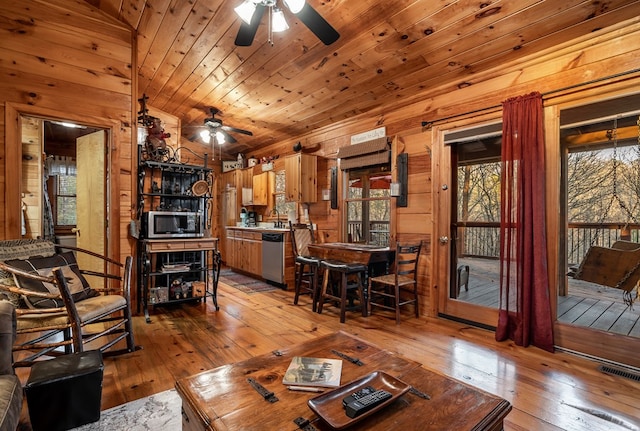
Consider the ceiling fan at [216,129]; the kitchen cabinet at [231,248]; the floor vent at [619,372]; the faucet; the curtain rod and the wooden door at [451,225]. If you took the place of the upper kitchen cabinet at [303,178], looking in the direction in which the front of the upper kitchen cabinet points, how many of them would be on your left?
3

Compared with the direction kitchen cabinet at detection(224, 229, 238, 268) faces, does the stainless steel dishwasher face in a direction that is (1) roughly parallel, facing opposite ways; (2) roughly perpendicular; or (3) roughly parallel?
roughly parallel

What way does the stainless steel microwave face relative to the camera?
toward the camera

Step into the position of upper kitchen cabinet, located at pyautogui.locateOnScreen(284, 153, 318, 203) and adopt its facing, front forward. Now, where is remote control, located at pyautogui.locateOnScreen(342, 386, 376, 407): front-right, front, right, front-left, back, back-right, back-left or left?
front-left

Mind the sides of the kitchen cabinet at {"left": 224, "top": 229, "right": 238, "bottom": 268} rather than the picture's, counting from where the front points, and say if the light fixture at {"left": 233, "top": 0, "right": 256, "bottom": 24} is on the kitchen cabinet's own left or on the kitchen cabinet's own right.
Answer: on the kitchen cabinet's own left

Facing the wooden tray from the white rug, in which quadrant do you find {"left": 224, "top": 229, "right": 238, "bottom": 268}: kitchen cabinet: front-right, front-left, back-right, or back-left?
back-left

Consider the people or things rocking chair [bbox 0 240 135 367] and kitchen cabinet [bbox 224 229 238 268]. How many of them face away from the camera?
0

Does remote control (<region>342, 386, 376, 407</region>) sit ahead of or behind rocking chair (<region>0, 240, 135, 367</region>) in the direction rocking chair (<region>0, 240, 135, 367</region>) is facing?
ahead

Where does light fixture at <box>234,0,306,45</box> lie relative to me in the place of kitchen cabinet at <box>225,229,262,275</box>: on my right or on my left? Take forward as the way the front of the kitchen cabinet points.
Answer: on my left

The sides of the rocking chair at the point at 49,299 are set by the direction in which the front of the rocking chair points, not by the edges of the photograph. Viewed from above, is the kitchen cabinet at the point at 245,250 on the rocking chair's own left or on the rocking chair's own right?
on the rocking chair's own left

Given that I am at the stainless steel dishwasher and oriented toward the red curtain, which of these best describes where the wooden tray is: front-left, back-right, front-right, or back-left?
front-right

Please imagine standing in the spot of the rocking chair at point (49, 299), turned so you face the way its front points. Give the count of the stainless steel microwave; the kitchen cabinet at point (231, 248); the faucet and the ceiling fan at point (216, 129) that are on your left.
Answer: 4

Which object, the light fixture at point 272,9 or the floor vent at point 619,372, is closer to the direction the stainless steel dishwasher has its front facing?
the light fixture

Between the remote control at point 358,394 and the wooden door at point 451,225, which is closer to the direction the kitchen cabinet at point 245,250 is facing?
the remote control

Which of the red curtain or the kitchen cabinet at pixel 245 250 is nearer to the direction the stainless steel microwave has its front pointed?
the red curtain

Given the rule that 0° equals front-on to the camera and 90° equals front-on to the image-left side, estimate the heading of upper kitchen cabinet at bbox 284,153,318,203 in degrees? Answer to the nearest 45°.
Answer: approximately 45°

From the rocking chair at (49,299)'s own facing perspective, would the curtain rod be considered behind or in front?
in front
